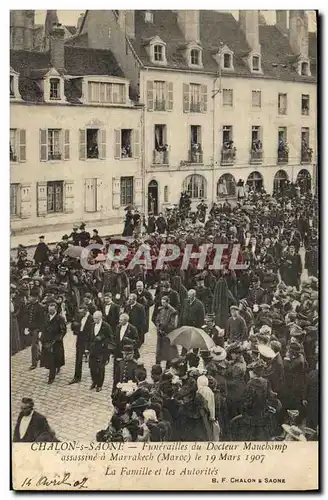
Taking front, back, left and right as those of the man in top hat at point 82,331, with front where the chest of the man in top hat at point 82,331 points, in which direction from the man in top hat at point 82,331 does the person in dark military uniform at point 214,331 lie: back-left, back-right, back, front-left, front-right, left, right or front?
back-left

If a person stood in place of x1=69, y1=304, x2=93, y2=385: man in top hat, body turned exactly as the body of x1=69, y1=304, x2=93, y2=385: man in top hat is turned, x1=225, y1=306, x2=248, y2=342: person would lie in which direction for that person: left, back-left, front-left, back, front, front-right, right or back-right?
back-left

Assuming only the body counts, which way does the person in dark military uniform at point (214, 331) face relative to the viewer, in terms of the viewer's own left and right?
facing the viewer and to the left of the viewer

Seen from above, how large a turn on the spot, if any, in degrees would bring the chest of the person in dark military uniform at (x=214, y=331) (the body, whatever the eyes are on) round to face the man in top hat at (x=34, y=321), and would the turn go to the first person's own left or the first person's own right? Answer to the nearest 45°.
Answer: approximately 45° to the first person's own right

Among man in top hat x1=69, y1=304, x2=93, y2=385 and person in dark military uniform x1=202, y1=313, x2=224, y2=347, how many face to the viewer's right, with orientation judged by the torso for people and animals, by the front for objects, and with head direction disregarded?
0
